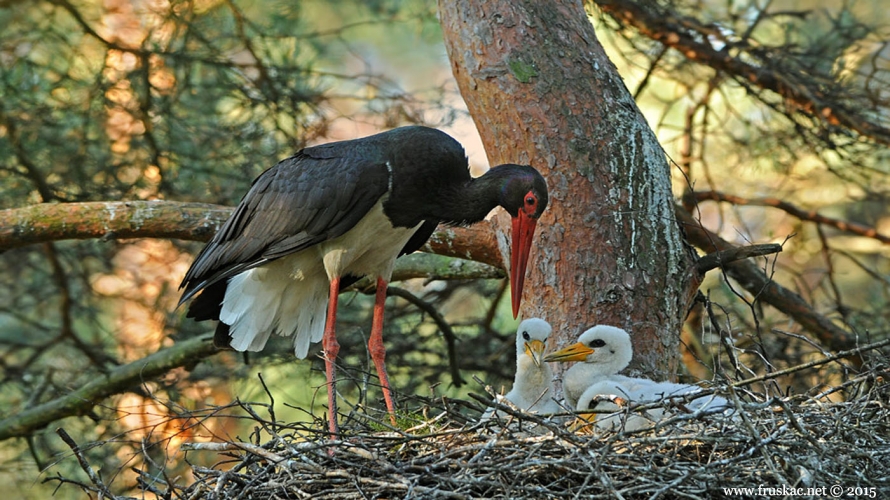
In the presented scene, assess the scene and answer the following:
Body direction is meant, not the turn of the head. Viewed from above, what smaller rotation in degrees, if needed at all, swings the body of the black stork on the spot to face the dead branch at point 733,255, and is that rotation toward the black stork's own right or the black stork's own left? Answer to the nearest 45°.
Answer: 0° — it already faces it

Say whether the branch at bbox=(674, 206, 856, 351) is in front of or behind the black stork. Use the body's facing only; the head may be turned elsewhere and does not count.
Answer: in front

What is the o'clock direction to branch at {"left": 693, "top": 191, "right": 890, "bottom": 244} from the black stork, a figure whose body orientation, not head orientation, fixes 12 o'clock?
The branch is roughly at 11 o'clock from the black stork.

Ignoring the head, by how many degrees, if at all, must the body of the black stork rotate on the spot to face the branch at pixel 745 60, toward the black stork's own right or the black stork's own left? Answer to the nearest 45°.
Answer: approximately 45° to the black stork's own left

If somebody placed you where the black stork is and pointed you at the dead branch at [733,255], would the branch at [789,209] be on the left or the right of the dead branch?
left

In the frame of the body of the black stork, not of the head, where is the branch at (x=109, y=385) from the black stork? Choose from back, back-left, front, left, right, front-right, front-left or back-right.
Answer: back-left

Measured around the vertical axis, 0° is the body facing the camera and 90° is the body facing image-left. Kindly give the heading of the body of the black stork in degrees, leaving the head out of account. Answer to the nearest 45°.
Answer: approximately 270°

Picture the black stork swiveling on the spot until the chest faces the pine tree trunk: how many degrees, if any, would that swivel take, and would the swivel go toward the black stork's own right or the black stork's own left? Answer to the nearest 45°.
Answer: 0° — it already faces it
